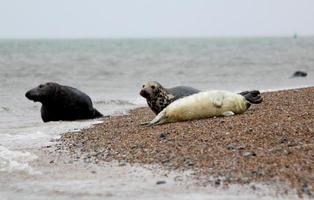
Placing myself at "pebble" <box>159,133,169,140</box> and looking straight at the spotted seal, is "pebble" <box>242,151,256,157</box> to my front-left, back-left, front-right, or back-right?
back-right

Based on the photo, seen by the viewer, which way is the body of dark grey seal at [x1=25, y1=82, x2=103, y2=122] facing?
to the viewer's left

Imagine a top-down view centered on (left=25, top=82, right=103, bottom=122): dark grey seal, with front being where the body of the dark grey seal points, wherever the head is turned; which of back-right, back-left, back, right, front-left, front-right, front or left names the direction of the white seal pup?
back-left

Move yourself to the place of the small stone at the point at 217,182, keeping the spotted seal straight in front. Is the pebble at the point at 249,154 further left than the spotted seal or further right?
right

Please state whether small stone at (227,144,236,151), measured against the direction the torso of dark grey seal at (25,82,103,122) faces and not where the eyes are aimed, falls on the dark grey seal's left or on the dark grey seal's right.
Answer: on the dark grey seal's left

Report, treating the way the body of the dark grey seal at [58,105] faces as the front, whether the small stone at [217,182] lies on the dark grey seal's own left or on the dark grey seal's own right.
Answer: on the dark grey seal's own left

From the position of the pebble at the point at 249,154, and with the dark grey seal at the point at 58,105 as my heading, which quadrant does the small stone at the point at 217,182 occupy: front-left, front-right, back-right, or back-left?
back-left

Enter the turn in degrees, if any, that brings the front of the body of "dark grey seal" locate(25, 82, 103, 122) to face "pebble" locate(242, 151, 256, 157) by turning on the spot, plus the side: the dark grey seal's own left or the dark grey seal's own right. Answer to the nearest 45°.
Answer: approximately 90° to the dark grey seal's own left
